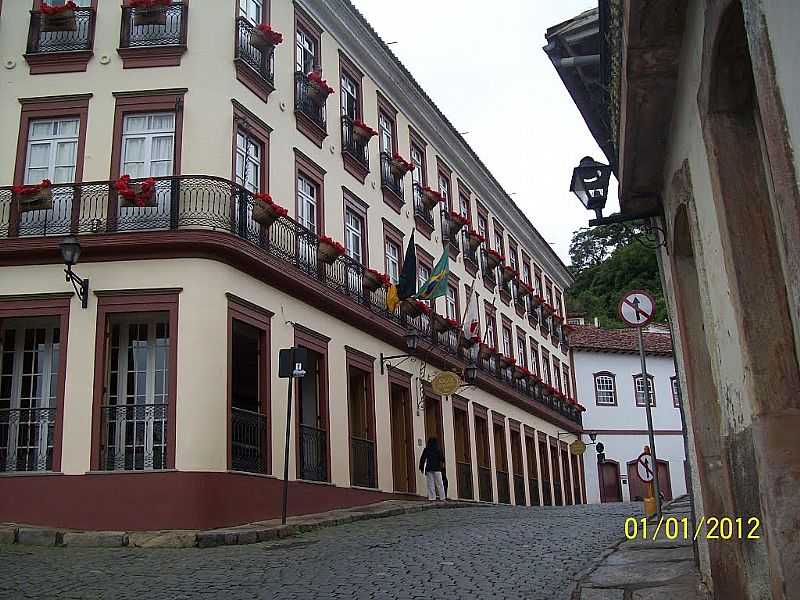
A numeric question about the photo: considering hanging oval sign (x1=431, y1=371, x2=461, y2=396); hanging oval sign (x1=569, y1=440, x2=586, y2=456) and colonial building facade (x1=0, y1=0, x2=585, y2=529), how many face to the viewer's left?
0

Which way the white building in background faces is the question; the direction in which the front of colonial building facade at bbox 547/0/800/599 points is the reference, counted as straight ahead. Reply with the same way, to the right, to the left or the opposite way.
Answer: to the left

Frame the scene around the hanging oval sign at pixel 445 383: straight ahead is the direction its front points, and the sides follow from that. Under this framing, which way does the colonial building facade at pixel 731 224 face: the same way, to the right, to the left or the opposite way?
to the right

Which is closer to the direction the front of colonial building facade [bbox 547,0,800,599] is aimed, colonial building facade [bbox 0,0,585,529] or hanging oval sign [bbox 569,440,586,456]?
the colonial building facade

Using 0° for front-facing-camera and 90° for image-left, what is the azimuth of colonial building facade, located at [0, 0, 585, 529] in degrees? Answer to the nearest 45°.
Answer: approximately 315°

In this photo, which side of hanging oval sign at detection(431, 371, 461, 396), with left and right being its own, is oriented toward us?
front

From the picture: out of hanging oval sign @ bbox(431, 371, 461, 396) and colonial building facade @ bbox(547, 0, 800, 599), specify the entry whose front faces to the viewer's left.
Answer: the colonial building facade

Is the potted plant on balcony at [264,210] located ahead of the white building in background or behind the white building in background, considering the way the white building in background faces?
ahead

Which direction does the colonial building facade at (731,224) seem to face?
to the viewer's left

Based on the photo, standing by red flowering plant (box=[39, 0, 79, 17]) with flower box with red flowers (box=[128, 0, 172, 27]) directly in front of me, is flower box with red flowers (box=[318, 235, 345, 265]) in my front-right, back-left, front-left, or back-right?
front-left
